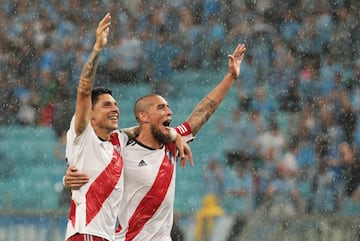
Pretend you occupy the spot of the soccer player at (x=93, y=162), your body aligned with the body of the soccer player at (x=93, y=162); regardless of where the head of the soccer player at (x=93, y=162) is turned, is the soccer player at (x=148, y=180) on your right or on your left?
on your left

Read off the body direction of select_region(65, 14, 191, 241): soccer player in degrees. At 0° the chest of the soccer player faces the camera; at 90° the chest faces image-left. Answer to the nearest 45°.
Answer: approximately 315°

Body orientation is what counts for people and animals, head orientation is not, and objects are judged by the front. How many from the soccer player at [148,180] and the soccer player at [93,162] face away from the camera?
0

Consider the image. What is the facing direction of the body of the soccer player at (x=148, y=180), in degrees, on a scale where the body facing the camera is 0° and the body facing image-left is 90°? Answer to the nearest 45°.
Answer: approximately 315°

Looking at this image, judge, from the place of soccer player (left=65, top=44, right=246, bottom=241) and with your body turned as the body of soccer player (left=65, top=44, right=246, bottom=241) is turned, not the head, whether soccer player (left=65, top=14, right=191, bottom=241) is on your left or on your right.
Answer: on your right

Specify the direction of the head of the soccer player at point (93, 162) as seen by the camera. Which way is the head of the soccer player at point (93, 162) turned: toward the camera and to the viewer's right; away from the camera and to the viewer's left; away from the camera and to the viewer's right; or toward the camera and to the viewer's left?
toward the camera and to the viewer's right
